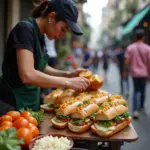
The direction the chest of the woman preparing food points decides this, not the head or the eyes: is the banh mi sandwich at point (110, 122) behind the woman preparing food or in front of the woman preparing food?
in front

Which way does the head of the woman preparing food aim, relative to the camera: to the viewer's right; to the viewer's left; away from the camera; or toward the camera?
to the viewer's right

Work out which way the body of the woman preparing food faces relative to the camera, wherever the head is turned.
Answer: to the viewer's right

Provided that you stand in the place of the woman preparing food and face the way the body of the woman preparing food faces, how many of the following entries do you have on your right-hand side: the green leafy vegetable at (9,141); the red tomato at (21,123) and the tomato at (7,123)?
3

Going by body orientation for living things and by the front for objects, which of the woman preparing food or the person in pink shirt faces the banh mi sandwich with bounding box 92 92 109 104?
the woman preparing food

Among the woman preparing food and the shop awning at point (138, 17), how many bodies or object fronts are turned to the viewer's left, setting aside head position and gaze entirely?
1

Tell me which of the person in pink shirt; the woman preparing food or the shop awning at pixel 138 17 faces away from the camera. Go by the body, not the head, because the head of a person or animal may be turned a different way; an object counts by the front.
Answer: the person in pink shirt

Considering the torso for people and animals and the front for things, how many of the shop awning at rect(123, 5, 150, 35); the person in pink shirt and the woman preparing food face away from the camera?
1

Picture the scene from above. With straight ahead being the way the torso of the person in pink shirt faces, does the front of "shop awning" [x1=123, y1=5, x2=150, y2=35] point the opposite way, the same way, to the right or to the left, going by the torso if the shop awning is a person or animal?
to the left

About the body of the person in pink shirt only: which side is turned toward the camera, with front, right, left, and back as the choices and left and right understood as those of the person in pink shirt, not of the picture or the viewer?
back

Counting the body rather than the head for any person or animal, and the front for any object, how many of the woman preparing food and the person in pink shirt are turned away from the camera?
1

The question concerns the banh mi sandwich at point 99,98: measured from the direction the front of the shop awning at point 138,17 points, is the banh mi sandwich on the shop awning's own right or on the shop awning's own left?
on the shop awning's own left

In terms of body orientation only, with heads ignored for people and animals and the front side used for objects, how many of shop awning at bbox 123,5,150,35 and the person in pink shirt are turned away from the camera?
1

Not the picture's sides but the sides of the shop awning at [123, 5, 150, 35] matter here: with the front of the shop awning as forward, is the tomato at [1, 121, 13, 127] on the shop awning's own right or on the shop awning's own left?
on the shop awning's own left

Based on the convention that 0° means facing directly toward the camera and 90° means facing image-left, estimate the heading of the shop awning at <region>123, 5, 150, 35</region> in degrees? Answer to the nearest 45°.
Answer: approximately 90°

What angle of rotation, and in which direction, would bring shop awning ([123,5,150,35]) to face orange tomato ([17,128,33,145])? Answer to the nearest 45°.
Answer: approximately 90° to its left
